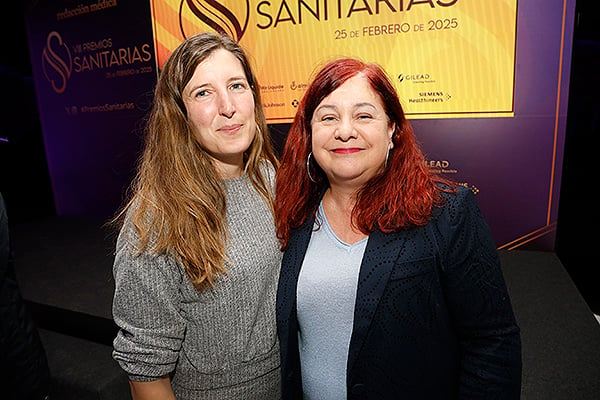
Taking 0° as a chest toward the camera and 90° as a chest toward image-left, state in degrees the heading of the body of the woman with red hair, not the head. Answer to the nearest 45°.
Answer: approximately 45°
